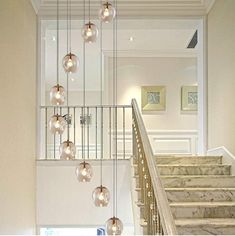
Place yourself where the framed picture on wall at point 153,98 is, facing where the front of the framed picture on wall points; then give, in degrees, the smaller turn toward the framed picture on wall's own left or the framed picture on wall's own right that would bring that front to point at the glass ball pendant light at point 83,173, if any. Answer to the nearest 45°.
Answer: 0° — it already faces it

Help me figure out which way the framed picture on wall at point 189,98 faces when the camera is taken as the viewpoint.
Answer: facing the viewer

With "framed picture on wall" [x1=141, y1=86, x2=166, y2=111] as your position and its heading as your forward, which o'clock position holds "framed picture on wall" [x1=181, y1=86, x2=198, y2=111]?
"framed picture on wall" [x1=181, y1=86, x2=198, y2=111] is roughly at 9 o'clock from "framed picture on wall" [x1=141, y1=86, x2=166, y2=111].

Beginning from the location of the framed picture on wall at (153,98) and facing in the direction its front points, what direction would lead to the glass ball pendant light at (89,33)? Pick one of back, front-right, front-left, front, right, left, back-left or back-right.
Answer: front

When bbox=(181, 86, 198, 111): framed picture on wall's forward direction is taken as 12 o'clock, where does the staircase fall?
The staircase is roughly at 12 o'clock from the framed picture on wall.

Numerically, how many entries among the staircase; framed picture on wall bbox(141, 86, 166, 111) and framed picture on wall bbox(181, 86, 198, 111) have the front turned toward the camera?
3

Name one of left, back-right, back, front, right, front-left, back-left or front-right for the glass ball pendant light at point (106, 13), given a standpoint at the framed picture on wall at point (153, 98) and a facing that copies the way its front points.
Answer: front

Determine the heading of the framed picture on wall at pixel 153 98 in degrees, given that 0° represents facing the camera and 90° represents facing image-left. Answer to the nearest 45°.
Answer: approximately 0°

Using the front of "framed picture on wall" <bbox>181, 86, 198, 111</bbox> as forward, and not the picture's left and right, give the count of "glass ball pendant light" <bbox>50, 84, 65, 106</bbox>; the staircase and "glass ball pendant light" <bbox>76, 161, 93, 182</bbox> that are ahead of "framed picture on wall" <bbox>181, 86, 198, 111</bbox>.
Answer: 3

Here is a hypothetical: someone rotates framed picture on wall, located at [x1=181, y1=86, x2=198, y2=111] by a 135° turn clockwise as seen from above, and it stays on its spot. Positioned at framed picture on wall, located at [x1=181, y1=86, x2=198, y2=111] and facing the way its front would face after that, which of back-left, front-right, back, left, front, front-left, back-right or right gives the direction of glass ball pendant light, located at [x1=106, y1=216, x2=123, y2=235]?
back-left

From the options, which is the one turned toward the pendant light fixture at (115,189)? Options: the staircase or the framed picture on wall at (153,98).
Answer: the framed picture on wall

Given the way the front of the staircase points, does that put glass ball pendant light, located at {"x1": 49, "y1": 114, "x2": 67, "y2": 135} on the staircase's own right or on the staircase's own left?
on the staircase's own right

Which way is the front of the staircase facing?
toward the camera
